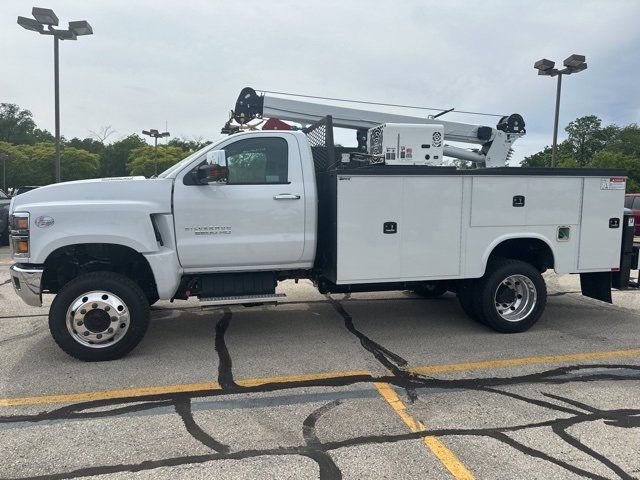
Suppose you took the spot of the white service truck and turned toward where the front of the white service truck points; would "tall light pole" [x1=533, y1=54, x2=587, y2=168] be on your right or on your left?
on your right

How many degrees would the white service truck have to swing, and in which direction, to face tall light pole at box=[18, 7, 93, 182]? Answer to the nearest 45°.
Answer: approximately 45° to its right

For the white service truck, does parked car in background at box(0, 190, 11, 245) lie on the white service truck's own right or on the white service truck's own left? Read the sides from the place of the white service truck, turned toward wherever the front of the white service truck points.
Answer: on the white service truck's own right

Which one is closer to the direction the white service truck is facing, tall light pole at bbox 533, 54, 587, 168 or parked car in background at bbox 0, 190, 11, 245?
the parked car in background

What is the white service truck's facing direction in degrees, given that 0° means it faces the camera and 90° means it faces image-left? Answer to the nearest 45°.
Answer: approximately 90°
